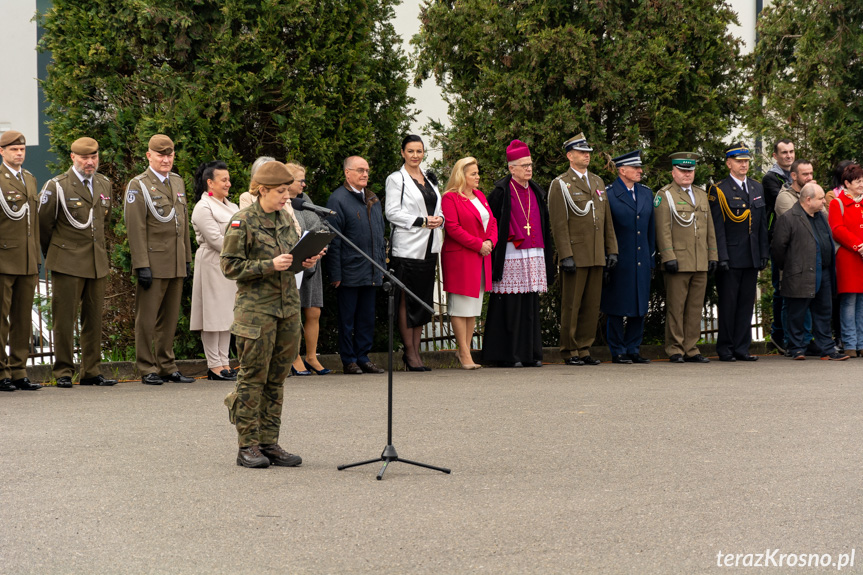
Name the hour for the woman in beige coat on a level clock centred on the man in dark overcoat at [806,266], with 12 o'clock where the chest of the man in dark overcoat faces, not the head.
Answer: The woman in beige coat is roughly at 3 o'clock from the man in dark overcoat.

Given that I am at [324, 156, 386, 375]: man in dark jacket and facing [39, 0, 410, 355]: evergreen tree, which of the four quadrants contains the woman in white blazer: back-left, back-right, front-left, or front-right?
back-right

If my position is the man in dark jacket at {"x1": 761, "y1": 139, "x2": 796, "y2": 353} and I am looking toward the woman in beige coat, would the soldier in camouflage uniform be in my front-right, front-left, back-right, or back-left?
front-left

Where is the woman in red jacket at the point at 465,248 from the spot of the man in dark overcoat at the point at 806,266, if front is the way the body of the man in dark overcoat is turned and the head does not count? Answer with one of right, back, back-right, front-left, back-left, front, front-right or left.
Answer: right

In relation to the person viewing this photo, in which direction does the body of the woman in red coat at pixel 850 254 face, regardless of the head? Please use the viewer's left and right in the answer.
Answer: facing the viewer and to the right of the viewer

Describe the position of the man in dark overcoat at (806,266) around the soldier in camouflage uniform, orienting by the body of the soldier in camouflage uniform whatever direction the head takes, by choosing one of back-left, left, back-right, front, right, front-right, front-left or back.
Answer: left

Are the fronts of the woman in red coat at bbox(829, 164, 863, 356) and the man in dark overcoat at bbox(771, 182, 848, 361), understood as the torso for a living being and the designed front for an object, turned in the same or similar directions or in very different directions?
same or similar directions

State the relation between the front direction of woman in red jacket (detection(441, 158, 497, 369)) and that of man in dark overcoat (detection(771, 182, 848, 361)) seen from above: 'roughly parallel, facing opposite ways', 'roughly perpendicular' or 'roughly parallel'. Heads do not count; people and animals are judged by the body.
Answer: roughly parallel

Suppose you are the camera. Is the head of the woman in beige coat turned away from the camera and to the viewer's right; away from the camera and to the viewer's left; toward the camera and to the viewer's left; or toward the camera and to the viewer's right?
toward the camera and to the viewer's right

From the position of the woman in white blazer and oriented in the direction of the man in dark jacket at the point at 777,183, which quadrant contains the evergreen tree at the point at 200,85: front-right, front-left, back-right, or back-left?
back-left

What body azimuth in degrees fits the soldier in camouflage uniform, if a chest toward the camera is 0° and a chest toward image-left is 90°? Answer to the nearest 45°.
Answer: approximately 315°

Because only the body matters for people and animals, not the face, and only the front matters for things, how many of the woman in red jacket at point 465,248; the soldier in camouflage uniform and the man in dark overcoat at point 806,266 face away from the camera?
0

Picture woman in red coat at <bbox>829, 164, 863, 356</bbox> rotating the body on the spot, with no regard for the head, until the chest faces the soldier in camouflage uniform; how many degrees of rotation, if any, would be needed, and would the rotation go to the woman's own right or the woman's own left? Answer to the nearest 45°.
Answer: approximately 45° to the woman's own right

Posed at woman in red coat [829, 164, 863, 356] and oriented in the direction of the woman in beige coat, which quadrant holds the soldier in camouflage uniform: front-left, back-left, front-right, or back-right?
front-left

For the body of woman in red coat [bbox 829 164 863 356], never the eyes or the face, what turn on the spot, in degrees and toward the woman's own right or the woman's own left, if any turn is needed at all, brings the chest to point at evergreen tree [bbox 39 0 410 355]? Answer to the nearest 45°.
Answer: approximately 90° to the woman's own right

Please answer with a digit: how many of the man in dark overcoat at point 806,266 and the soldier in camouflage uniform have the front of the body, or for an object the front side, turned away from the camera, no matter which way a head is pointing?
0
